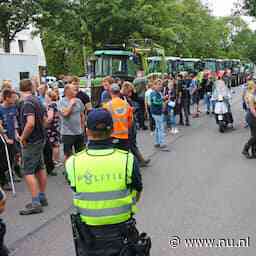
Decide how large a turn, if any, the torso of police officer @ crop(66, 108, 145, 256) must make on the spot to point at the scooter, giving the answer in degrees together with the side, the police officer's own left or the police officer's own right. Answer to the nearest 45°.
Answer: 0° — they already face it

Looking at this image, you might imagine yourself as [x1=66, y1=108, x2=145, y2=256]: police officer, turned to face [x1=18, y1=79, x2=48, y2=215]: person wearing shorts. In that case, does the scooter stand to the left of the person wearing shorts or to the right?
right

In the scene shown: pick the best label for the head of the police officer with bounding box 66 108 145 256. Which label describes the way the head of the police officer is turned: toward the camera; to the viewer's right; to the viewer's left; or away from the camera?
away from the camera

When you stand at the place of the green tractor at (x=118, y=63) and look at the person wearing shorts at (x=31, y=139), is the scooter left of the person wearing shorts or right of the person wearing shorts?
left

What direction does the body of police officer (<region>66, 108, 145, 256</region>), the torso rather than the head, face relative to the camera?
away from the camera

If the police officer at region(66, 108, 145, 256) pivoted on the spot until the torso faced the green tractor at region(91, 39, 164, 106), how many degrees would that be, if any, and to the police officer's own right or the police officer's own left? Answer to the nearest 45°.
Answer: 0° — they already face it

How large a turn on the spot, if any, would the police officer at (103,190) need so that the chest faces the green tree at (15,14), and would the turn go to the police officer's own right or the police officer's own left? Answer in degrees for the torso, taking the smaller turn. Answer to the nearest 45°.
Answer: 0° — they already face it
